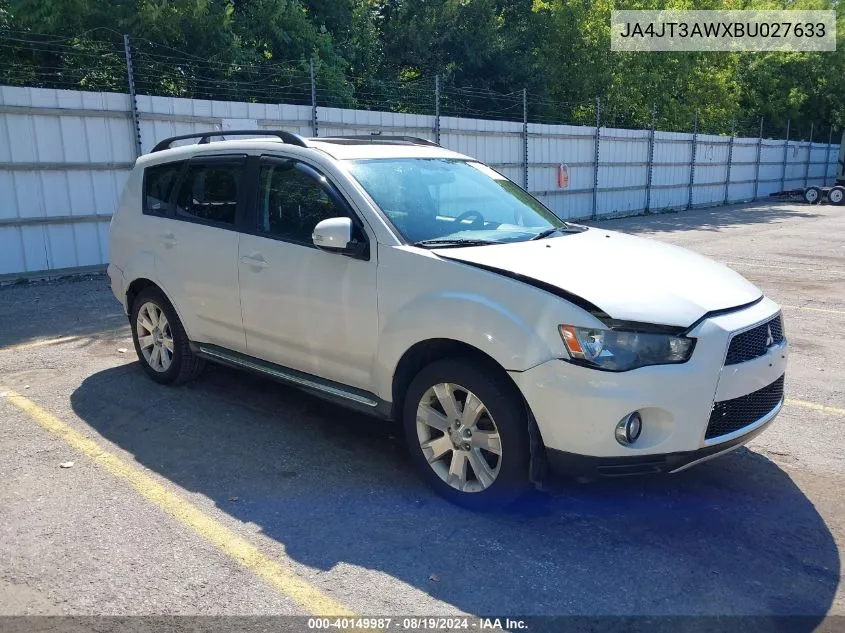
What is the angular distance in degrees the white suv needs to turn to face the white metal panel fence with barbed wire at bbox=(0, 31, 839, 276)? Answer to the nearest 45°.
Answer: approximately 135° to its left

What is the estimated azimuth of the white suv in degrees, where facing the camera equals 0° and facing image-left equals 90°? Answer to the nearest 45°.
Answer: approximately 315°
